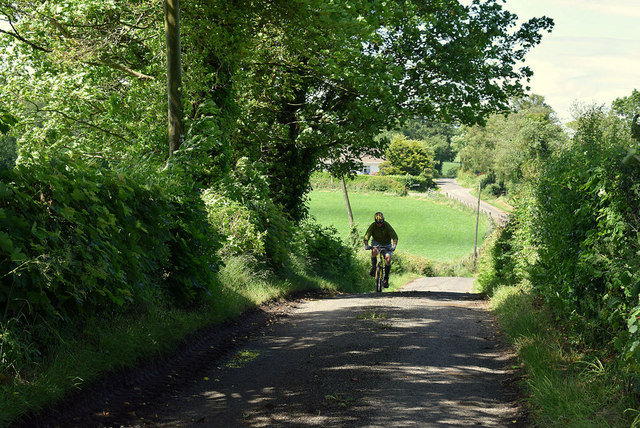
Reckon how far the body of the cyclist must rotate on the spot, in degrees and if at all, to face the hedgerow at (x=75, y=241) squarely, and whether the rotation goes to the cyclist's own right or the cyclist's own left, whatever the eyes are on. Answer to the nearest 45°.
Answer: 0° — they already face it

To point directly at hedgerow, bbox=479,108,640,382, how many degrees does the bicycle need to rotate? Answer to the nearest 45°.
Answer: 0° — it already faces it

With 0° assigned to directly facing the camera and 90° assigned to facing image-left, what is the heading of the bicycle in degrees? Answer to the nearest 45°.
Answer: approximately 0°

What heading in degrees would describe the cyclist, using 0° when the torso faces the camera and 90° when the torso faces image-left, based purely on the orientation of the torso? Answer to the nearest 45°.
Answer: approximately 0°

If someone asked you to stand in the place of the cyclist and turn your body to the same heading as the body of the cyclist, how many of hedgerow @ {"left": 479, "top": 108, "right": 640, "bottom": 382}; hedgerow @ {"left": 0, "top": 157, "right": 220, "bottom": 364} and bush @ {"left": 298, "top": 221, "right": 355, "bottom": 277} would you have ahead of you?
2

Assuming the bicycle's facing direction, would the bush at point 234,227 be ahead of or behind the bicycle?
ahead

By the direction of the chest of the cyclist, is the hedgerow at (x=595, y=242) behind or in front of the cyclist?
in front

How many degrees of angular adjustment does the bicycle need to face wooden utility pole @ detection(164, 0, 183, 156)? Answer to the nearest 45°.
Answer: approximately 45° to its right

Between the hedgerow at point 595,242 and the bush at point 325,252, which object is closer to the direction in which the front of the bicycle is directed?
the hedgerow
